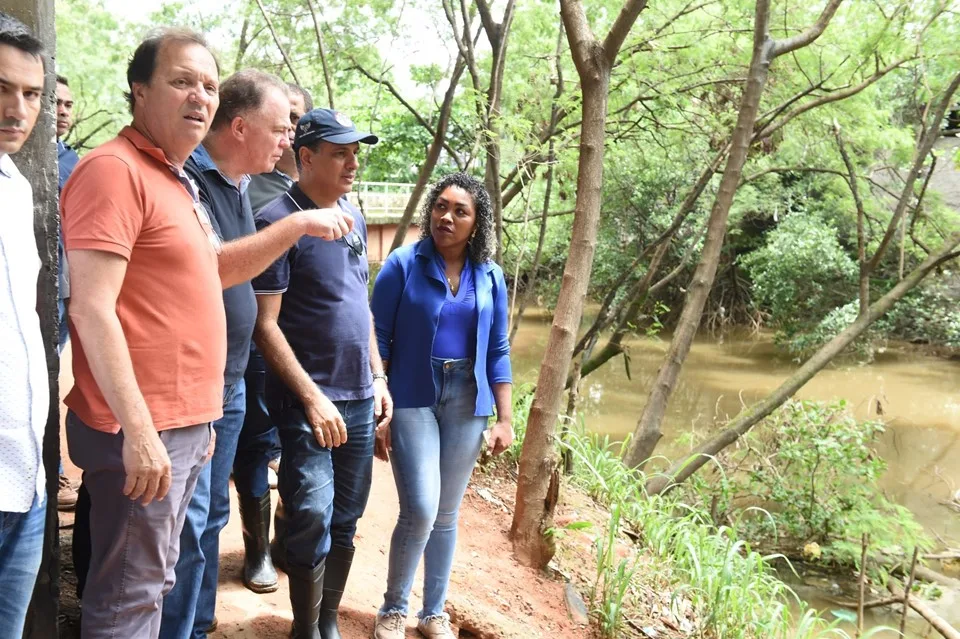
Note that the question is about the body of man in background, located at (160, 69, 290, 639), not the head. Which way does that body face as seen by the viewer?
to the viewer's right

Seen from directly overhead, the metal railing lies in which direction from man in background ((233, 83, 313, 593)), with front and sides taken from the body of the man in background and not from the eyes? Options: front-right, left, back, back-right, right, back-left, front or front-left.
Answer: back-left

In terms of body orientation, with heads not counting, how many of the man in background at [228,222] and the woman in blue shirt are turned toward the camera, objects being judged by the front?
1

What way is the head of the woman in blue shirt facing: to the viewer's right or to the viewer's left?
to the viewer's left

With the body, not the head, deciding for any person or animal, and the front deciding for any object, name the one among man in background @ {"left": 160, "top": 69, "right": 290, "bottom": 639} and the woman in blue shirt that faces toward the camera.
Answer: the woman in blue shirt

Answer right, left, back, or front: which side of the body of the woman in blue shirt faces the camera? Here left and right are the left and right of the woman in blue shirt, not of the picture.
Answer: front

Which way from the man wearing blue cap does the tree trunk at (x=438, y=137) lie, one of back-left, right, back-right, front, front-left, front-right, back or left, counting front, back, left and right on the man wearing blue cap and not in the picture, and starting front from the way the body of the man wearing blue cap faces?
back-left

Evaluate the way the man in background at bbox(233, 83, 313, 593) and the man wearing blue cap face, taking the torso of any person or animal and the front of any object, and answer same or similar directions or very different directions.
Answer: same or similar directions

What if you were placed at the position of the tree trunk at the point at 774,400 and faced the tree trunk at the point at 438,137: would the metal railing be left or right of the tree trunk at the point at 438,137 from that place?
right

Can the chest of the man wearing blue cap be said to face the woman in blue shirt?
no

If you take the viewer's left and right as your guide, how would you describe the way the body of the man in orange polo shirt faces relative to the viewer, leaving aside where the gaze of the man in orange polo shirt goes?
facing the viewer and to the right of the viewer

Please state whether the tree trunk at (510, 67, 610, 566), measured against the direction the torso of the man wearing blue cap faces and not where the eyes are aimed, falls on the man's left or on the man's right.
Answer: on the man's left

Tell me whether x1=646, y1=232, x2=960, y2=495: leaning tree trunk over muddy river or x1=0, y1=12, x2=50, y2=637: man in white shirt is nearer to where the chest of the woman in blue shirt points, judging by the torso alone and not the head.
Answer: the man in white shirt

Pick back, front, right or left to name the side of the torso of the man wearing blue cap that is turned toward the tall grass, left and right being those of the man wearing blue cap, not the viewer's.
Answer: left

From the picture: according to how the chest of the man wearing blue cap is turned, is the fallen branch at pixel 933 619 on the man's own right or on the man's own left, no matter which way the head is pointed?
on the man's own left
